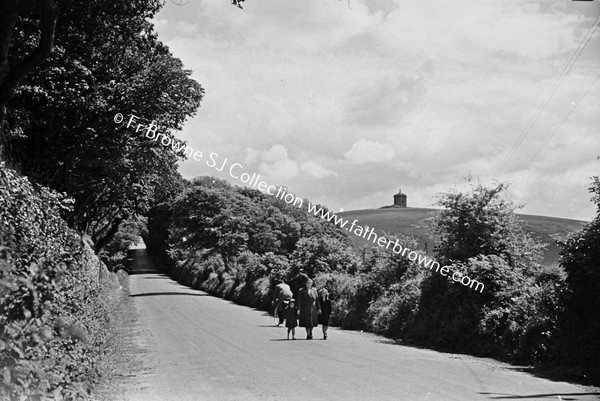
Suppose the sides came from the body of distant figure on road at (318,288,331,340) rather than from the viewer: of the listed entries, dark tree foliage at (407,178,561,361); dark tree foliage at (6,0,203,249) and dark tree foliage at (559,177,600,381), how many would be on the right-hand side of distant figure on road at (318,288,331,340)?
1

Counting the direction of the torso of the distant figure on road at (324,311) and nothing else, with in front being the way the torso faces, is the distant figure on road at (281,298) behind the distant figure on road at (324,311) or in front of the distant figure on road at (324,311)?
behind

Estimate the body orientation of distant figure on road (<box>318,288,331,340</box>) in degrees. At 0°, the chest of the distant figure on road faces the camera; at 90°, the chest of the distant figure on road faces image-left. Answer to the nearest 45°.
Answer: approximately 0°

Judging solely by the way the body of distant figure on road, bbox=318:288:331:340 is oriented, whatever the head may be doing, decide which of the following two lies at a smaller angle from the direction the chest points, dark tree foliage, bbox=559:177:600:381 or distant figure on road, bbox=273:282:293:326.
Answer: the dark tree foliage

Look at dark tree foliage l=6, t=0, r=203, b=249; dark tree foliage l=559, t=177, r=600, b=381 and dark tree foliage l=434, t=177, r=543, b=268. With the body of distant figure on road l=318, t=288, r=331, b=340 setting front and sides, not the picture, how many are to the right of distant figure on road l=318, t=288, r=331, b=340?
1

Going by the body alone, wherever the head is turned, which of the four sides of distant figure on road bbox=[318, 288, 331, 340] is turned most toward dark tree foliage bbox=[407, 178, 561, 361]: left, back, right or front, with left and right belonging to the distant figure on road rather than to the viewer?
left

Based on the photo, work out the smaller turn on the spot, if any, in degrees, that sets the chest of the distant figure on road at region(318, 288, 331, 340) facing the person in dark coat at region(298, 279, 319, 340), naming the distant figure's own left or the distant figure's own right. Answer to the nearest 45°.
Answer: approximately 90° to the distant figure's own right
